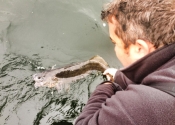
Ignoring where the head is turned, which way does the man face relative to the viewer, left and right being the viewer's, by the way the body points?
facing away from the viewer and to the left of the viewer

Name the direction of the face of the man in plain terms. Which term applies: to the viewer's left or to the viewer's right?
to the viewer's left
